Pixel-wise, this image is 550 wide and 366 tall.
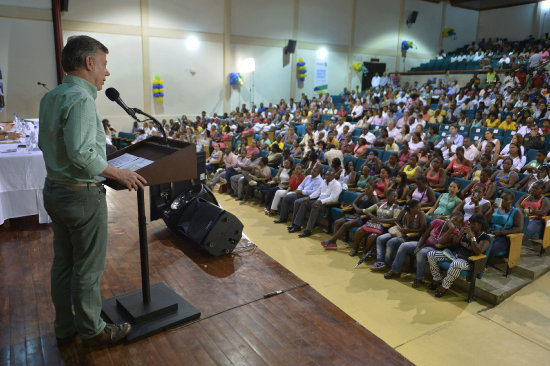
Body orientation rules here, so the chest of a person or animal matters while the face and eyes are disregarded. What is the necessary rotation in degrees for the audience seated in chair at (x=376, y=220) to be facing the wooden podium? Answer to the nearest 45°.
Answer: approximately 45° to their left

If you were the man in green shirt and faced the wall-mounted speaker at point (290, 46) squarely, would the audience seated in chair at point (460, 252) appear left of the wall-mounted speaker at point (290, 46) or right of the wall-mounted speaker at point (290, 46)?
right

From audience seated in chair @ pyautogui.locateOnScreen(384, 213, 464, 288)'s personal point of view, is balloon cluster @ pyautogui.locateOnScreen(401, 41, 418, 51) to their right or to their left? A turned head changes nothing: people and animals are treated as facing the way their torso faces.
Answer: on their right

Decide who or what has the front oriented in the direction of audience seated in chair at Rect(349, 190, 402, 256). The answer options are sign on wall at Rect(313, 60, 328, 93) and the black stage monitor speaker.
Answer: the sign on wall

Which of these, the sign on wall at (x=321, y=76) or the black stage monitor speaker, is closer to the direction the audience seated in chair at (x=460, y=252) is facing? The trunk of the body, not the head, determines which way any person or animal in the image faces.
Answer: the black stage monitor speaker

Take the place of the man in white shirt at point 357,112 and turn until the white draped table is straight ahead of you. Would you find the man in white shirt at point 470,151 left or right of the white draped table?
left

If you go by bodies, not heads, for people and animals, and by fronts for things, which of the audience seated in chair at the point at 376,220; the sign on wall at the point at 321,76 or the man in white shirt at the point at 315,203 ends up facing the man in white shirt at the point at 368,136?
the sign on wall

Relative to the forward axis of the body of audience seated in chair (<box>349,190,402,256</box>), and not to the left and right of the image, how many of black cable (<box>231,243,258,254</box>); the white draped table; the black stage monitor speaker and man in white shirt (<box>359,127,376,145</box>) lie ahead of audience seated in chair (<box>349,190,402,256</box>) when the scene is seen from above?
3

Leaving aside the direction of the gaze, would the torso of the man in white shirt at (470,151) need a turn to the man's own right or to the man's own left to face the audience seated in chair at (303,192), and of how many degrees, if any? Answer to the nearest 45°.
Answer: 0° — they already face them

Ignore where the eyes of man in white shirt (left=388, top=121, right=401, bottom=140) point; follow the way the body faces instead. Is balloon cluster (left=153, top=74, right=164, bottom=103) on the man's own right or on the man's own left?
on the man's own right

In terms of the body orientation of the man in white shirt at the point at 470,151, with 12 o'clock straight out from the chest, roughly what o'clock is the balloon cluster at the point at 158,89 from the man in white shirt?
The balloon cluster is roughly at 2 o'clock from the man in white shirt.

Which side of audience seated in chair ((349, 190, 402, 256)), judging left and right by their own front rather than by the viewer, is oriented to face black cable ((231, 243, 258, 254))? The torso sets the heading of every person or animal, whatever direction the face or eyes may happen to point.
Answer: front

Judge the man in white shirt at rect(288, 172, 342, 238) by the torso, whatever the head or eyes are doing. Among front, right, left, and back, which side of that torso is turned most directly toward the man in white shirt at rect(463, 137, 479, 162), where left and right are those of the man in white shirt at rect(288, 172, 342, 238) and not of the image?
back

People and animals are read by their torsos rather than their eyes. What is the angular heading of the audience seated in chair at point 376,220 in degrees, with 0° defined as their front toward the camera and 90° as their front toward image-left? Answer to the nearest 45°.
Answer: approximately 45°

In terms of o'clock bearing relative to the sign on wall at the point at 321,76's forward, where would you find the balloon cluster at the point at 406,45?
The balloon cluster is roughly at 8 o'clock from the sign on wall.
